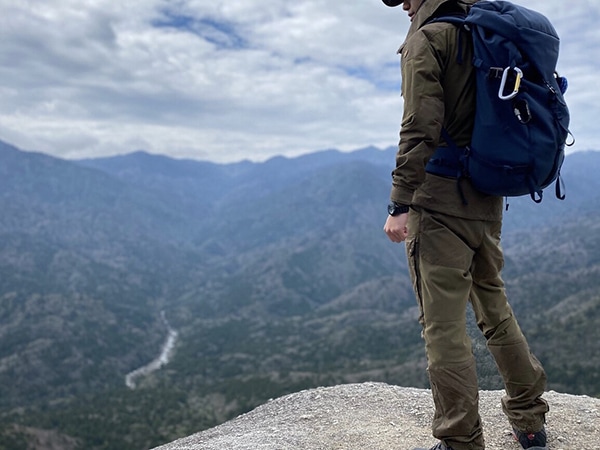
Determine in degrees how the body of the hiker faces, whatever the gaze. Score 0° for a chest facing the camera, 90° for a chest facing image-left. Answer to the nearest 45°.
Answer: approximately 135°
